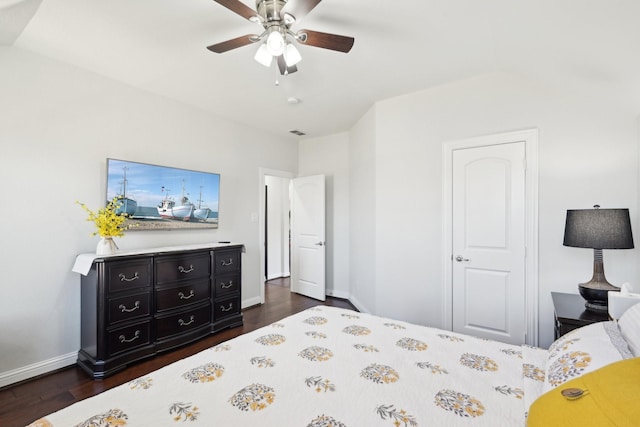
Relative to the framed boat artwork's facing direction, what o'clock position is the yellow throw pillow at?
The yellow throw pillow is roughly at 1 o'clock from the framed boat artwork.

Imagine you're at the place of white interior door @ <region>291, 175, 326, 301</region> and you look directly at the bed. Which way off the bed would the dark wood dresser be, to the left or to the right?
right

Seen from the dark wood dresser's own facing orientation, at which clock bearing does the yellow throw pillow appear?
The yellow throw pillow is roughly at 1 o'clock from the dark wood dresser.

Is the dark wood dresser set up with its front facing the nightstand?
yes

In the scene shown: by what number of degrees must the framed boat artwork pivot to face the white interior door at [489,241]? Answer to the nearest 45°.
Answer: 0° — it already faces it

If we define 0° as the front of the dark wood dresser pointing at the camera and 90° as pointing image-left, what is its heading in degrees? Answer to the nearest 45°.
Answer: approximately 315°

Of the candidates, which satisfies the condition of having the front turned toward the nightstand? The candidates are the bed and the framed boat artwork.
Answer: the framed boat artwork

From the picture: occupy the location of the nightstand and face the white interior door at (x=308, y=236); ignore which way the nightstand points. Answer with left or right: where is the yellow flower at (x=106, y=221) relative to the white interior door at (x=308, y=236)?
left

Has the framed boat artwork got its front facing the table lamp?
yes

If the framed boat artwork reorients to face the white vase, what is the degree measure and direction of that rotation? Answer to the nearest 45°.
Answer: approximately 90° to its right

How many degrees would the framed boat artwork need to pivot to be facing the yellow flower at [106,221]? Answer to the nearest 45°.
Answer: approximately 90° to its right

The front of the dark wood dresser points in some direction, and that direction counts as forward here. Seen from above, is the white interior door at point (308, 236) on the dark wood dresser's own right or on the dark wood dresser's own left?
on the dark wood dresser's own left

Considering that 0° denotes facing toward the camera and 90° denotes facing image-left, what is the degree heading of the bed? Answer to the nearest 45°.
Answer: approximately 135°

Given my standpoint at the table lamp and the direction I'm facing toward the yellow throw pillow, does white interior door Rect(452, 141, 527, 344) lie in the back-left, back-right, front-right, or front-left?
back-right

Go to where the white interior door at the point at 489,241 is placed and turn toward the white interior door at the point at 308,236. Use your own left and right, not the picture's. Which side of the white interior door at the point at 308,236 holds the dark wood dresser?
left
